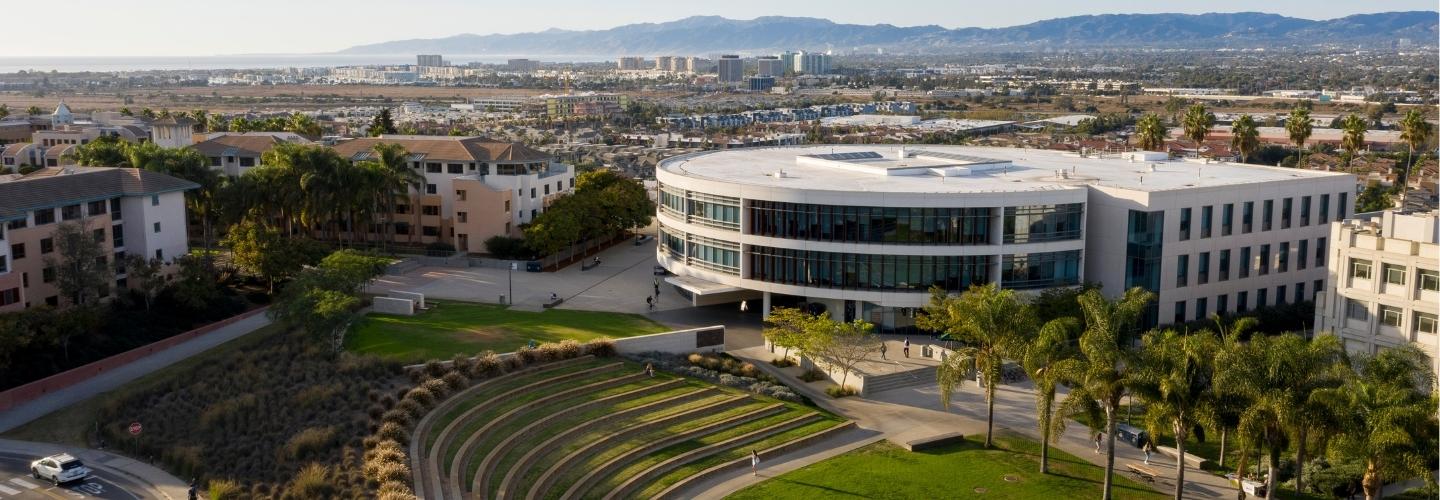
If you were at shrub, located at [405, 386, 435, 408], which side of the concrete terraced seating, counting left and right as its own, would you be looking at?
back

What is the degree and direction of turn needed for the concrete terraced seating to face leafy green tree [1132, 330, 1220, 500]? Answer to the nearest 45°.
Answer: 0° — it already faces it

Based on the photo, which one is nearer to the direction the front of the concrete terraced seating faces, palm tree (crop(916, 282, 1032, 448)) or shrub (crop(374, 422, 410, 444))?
the palm tree

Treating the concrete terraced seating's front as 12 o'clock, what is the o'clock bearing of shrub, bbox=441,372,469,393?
The shrub is roughly at 6 o'clock from the concrete terraced seating.

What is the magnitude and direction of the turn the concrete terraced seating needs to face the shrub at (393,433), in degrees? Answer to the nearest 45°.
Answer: approximately 135° to its right

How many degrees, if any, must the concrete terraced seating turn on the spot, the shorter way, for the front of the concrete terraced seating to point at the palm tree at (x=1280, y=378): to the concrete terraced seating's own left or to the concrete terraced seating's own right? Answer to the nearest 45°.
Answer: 0° — it already faces it

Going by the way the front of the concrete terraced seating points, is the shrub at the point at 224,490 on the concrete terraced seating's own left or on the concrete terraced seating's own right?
on the concrete terraced seating's own right

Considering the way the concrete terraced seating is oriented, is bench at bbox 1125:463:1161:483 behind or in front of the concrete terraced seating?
in front

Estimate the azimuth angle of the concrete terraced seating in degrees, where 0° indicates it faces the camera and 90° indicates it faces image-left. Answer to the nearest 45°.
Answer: approximately 315°

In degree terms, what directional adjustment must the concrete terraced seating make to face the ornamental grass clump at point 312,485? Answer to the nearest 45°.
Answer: approximately 90° to its right

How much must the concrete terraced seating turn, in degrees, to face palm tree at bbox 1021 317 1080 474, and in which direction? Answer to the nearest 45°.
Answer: approximately 45° to its left

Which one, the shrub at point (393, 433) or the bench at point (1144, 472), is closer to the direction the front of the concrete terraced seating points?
the bench
